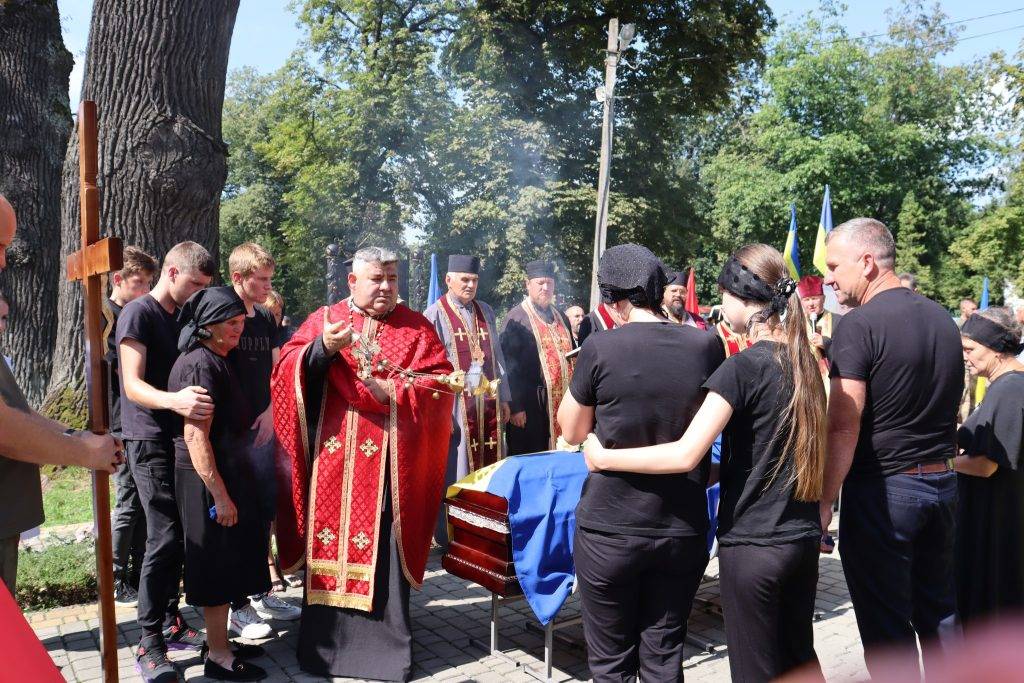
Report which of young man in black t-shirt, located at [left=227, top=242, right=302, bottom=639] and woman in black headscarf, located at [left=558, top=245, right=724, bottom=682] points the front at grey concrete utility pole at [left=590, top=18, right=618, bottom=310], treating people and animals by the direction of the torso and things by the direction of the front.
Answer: the woman in black headscarf

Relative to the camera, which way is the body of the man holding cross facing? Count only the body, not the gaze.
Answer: to the viewer's right

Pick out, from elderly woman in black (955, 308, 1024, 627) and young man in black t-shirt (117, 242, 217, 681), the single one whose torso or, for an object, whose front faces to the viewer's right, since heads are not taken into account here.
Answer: the young man in black t-shirt

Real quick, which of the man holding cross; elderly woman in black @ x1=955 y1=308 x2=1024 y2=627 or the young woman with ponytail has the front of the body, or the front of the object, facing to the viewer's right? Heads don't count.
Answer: the man holding cross

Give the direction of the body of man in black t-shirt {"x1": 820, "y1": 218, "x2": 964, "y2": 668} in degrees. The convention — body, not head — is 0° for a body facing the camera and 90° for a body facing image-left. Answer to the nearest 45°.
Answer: approximately 135°

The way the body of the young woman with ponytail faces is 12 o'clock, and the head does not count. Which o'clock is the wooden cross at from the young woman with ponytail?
The wooden cross is roughly at 10 o'clock from the young woman with ponytail.

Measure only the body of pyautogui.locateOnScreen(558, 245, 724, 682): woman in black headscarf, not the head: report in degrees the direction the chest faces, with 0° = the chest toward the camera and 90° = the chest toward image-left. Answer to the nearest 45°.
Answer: approximately 180°

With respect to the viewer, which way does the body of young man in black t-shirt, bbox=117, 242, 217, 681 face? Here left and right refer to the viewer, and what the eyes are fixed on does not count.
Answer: facing to the right of the viewer
